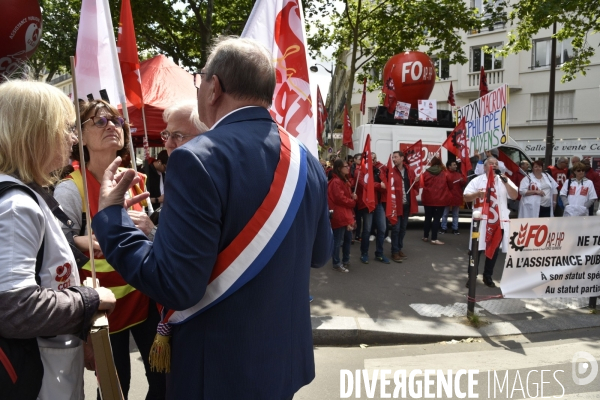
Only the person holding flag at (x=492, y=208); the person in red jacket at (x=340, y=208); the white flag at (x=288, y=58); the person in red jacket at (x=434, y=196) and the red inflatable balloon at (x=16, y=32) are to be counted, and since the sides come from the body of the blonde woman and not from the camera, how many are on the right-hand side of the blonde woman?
0

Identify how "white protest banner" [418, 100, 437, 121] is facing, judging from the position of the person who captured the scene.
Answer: facing the viewer

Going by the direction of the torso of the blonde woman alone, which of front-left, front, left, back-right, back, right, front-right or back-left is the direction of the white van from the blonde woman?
front-left

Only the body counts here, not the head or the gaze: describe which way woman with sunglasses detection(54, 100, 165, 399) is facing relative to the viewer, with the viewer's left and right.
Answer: facing the viewer and to the right of the viewer

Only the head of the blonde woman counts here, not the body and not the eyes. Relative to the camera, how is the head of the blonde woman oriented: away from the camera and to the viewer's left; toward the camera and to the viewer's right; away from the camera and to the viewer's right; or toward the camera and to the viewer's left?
away from the camera and to the viewer's right

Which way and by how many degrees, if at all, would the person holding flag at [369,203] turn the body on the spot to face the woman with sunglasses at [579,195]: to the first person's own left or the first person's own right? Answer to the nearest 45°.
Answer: approximately 90° to the first person's own left

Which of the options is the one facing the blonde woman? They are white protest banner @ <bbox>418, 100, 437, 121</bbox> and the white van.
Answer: the white protest banner

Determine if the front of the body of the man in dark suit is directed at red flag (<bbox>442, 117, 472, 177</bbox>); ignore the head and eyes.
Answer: no

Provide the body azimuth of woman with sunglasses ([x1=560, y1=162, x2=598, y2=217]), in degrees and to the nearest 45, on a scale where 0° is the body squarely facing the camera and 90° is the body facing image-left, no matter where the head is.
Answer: approximately 0°

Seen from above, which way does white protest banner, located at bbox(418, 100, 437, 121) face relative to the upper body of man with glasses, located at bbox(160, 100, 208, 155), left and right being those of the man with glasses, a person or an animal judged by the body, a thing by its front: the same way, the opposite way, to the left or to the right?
the same way

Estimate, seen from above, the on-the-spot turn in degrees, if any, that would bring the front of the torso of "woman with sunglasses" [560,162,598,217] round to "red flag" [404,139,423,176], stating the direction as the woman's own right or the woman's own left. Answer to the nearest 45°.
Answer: approximately 45° to the woman's own right

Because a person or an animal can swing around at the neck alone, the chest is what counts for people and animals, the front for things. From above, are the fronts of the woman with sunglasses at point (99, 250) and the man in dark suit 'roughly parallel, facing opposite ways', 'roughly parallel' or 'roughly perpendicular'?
roughly parallel, facing opposite ways

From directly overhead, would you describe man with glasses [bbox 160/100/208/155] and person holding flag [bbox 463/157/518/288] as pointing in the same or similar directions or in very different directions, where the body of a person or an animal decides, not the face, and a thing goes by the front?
same or similar directions
